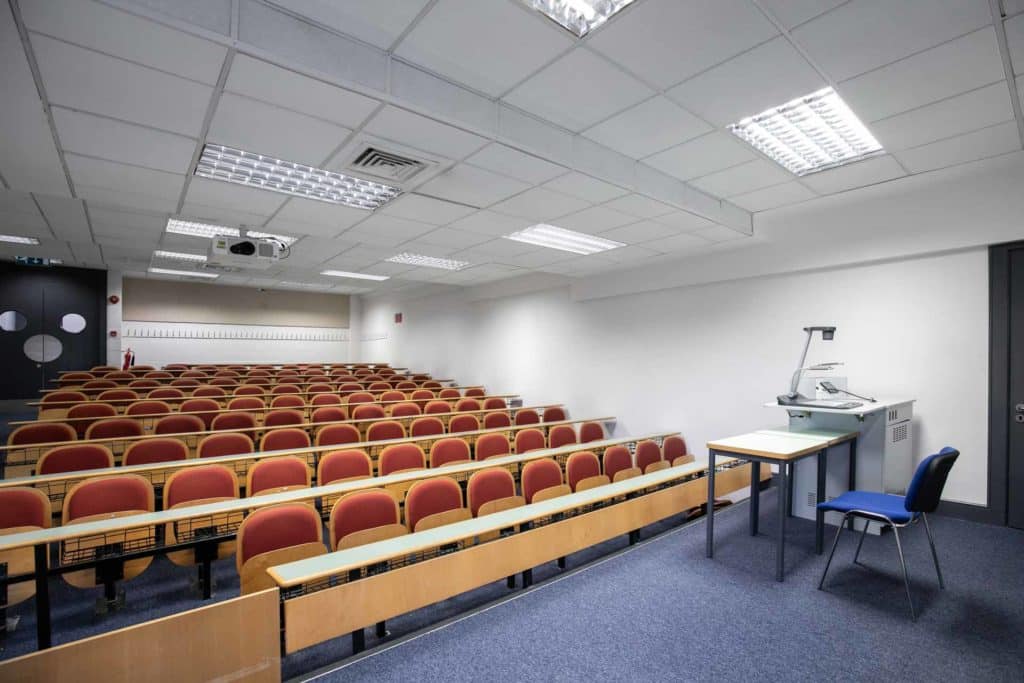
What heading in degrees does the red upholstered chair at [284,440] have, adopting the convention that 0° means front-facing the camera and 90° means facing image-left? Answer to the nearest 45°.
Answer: approximately 0°

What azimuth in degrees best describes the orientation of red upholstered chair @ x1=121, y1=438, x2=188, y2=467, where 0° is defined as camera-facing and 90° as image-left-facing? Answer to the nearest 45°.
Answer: approximately 0°

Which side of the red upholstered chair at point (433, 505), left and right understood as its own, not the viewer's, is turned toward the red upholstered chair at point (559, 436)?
left

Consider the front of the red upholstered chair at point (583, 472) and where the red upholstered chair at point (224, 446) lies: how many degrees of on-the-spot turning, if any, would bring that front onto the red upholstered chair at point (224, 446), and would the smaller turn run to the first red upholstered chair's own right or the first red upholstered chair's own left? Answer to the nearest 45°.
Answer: approximately 135° to the first red upholstered chair's own right

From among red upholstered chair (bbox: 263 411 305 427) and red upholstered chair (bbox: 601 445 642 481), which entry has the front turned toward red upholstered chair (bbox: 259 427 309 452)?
red upholstered chair (bbox: 263 411 305 427)

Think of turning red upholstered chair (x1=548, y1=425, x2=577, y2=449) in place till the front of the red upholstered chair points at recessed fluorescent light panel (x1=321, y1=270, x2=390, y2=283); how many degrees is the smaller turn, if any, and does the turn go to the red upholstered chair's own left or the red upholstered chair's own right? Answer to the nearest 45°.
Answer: approximately 180°

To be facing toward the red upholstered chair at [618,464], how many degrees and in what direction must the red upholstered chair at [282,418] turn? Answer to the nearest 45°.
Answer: approximately 45° to its left

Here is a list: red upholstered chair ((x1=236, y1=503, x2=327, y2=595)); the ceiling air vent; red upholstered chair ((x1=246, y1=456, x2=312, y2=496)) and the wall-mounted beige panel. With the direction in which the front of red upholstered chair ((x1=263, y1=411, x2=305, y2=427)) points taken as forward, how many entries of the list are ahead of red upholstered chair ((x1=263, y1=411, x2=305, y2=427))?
3

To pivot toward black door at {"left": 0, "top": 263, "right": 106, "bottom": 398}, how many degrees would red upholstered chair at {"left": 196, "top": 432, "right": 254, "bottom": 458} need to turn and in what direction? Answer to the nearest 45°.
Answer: approximately 180°

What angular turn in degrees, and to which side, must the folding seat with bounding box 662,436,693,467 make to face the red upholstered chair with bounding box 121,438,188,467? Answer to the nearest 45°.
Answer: approximately 90° to its right
